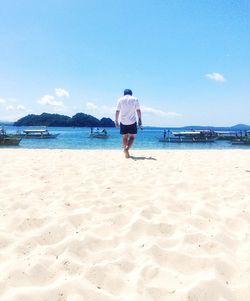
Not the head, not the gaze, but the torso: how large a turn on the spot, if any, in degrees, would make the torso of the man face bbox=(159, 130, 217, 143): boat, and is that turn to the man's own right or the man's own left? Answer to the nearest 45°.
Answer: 0° — they already face it

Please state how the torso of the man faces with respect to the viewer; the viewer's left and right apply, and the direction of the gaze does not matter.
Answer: facing away from the viewer
